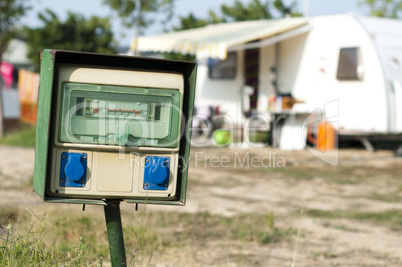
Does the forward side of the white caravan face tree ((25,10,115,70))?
no

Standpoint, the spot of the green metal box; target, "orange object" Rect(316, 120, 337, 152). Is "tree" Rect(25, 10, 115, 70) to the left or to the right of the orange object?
left

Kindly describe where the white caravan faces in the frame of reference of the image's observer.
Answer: facing the viewer and to the right of the viewer

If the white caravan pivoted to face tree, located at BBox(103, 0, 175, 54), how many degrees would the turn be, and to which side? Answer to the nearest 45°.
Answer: approximately 180°

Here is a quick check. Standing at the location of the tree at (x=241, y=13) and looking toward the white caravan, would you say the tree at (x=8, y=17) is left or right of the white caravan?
right

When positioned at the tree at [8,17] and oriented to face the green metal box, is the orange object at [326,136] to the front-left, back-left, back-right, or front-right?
front-left

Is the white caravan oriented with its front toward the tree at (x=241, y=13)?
no

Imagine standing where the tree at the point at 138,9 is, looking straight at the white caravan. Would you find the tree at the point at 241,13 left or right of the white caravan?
left

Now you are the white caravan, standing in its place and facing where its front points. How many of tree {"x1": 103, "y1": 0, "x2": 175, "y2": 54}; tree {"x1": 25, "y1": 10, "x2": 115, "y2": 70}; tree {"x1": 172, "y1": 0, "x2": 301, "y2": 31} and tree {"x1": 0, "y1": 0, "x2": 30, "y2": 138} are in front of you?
0

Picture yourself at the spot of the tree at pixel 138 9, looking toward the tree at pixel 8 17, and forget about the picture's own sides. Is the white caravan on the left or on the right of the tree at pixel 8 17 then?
left

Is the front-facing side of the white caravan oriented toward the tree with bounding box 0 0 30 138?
no

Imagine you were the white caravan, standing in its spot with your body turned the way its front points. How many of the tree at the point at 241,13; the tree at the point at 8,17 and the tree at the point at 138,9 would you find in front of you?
0
